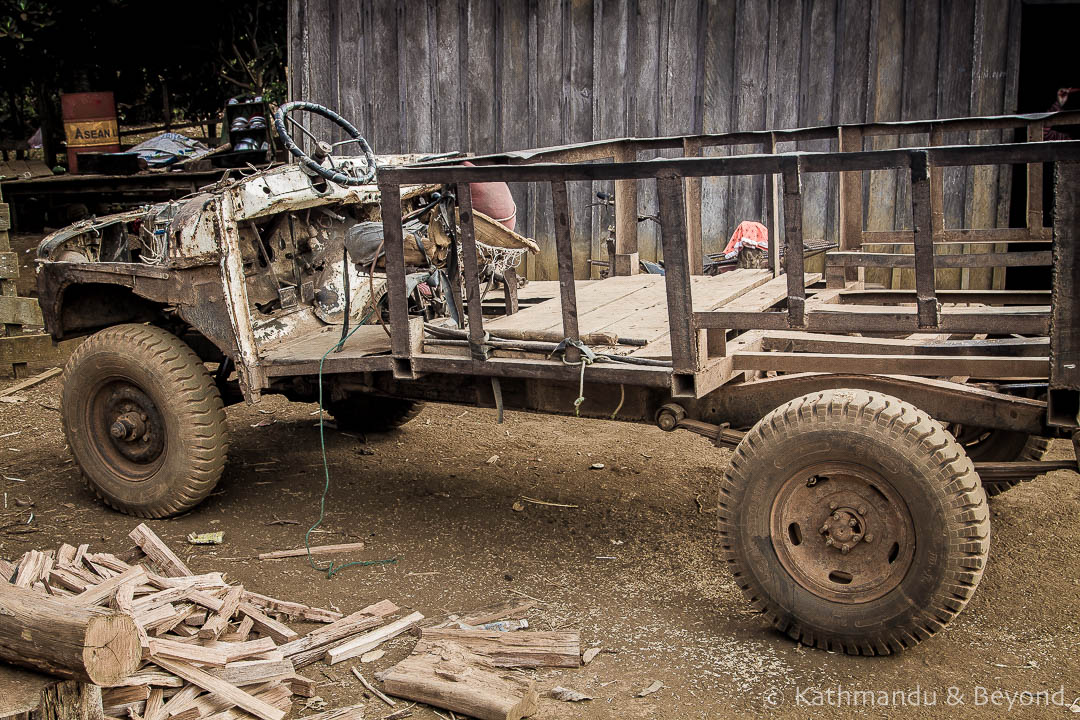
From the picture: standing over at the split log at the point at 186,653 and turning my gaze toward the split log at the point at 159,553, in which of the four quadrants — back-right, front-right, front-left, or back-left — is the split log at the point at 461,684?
back-right

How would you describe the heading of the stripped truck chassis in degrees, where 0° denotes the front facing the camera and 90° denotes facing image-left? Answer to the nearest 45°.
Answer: approximately 90°
